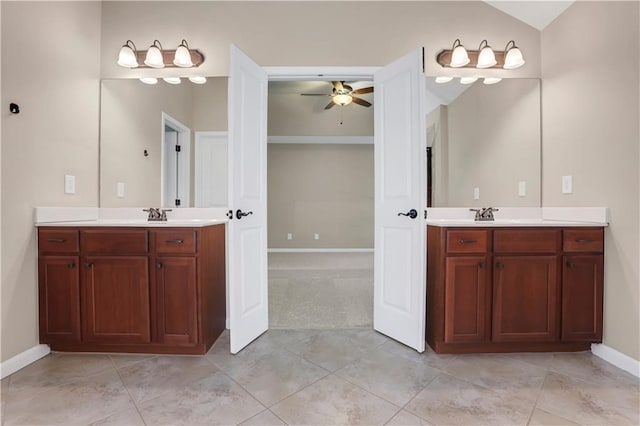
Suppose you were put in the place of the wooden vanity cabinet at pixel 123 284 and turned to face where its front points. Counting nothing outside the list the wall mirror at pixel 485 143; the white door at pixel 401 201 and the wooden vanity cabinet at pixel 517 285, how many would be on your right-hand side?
0

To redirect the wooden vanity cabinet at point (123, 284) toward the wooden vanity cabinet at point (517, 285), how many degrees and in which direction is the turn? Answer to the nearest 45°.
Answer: approximately 90° to its left

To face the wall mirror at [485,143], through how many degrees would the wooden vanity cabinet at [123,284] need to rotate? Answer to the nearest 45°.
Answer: approximately 135° to its left

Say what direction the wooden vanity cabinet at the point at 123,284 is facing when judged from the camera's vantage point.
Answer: facing the viewer and to the left of the viewer

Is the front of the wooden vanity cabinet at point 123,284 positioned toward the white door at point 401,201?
no

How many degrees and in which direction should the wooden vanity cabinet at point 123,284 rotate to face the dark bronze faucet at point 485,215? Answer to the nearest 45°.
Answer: approximately 135° to its left

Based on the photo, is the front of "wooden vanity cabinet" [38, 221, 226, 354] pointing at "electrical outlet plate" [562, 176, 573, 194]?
no
